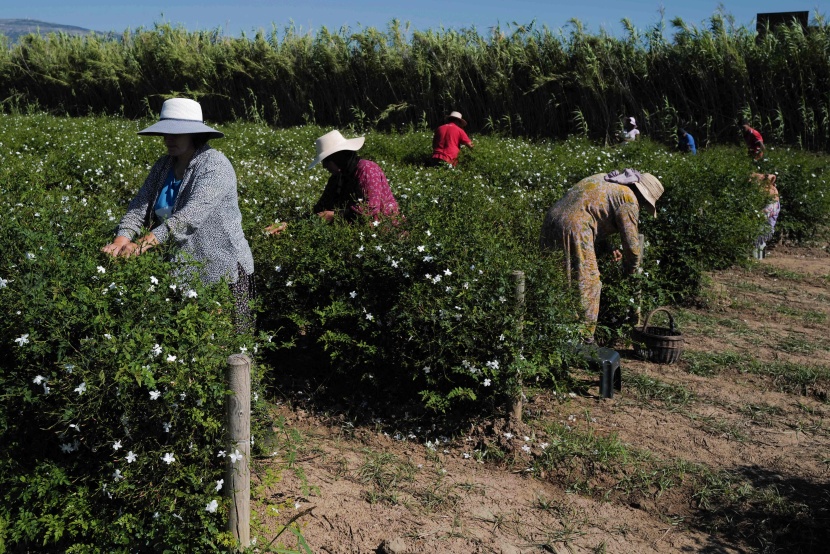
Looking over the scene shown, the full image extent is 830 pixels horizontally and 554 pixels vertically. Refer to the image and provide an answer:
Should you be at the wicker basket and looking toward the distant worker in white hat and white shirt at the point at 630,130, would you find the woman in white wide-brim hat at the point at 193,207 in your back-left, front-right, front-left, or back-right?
back-left

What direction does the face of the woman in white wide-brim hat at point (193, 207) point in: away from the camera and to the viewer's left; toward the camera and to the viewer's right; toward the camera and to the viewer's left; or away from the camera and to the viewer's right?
toward the camera and to the viewer's left

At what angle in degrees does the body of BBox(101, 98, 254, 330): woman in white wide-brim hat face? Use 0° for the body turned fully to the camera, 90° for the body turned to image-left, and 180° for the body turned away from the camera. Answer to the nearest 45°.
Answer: approximately 45°

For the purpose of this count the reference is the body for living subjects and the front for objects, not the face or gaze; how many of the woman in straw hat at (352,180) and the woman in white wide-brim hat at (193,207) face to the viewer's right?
0

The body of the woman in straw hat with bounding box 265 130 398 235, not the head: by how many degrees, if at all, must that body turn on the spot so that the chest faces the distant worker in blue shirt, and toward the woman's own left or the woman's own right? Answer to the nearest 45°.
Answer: approximately 180°

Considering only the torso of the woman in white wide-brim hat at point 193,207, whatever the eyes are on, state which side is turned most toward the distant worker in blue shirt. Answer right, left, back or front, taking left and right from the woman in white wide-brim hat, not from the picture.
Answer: back

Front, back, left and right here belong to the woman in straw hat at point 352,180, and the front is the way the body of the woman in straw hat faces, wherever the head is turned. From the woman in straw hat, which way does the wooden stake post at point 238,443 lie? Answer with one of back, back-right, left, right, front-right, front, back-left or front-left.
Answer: front-left

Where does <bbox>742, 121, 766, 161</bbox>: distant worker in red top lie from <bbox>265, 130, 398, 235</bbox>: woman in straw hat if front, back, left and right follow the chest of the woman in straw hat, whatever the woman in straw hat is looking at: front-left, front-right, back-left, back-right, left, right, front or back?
back

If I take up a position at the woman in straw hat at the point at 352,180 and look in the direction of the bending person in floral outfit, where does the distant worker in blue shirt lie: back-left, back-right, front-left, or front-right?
front-left

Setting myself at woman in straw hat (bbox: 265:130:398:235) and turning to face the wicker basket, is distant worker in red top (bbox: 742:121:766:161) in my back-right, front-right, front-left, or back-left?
front-left

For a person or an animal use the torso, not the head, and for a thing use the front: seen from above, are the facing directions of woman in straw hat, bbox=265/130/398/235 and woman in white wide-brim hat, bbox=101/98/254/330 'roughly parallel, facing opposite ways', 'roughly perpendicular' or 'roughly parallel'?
roughly parallel

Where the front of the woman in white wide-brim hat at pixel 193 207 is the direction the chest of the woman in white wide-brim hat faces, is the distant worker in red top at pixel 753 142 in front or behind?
behind

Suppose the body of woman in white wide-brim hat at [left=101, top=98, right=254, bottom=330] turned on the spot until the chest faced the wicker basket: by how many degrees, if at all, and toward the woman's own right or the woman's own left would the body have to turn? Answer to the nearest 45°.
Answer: approximately 135° to the woman's own left

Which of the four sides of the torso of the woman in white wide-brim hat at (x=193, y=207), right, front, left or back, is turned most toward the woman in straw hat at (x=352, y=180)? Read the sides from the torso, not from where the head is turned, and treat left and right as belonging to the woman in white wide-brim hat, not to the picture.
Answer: back

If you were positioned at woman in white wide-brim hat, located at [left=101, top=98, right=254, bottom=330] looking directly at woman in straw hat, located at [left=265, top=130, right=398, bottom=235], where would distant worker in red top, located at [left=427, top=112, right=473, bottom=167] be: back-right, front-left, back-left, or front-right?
front-left
